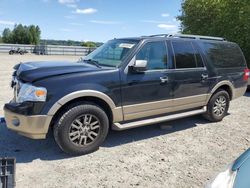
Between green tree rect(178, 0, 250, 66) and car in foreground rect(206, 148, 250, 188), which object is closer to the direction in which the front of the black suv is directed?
the car in foreground

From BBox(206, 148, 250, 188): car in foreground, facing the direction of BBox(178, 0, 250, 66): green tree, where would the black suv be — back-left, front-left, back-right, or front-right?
front-left

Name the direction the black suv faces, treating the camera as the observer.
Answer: facing the viewer and to the left of the viewer

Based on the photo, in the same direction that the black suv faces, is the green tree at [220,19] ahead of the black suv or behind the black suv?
behind

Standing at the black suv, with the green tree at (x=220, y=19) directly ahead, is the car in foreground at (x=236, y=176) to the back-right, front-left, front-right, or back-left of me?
back-right

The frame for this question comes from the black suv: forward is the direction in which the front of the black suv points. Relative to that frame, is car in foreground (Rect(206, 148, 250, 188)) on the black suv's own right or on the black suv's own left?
on the black suv's own left
